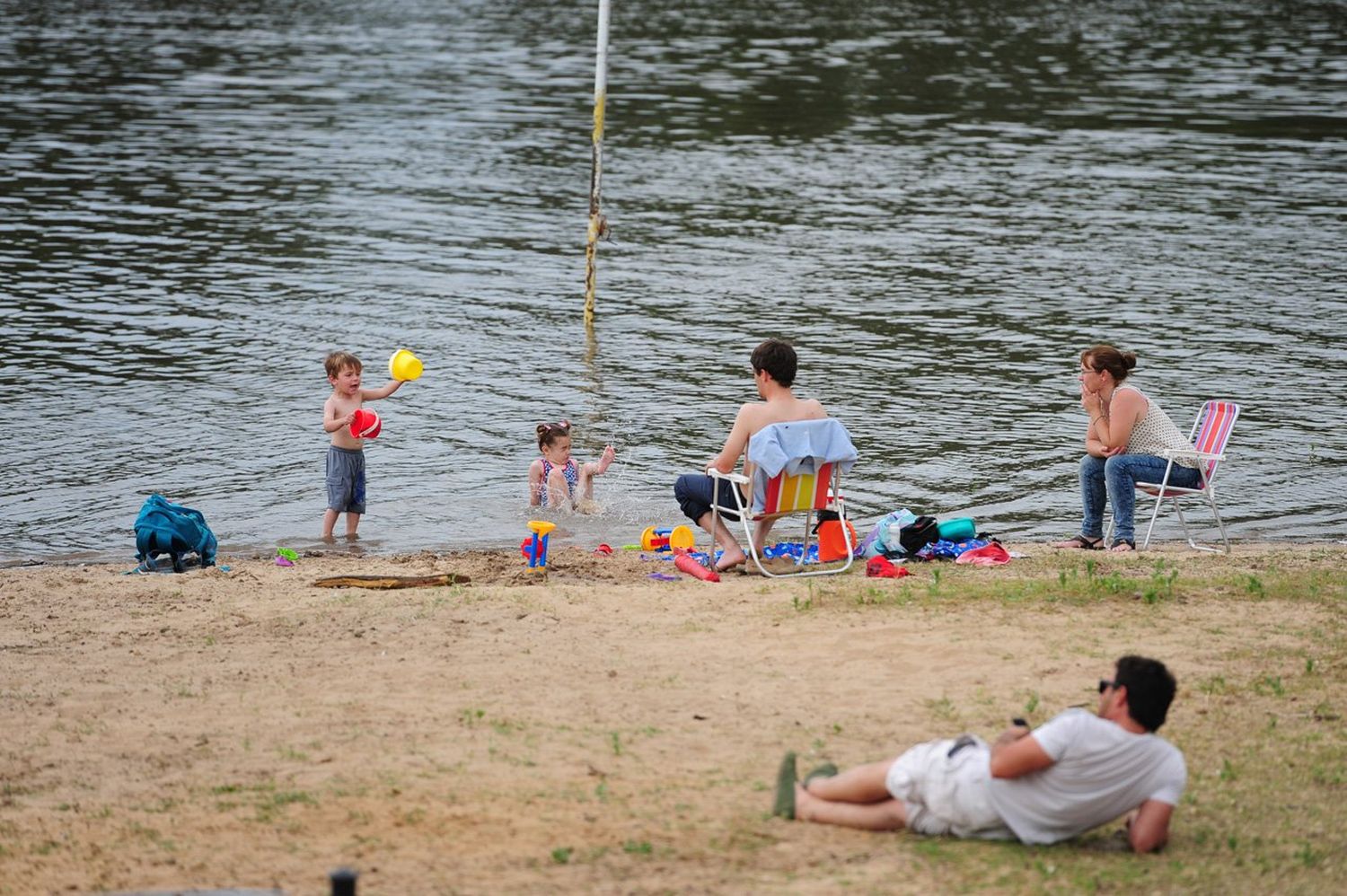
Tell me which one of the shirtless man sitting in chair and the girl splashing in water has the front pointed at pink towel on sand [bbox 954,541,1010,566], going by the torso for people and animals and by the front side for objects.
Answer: the girl splashing in water

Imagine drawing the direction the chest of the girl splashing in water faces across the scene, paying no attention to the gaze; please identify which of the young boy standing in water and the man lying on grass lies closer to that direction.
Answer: the man lying on grass

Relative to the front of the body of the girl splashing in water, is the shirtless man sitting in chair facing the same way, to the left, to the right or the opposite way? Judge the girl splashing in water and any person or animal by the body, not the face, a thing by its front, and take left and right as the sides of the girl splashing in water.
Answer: the opposite way

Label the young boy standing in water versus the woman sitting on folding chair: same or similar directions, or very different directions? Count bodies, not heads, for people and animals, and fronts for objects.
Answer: very different directions

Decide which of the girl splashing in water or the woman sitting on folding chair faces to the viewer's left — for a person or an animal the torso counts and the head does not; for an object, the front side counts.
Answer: the woman sitting on folding chair

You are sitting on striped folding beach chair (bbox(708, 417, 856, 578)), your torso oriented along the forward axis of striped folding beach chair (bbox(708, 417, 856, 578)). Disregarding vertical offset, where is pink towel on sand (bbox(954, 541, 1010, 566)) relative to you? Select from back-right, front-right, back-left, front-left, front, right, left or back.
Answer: back-right

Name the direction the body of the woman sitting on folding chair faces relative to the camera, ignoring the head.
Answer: to the viewer's left

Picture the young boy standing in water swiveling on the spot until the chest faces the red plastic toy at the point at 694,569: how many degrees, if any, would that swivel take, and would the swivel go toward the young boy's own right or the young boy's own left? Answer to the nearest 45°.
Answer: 0° — they already face it

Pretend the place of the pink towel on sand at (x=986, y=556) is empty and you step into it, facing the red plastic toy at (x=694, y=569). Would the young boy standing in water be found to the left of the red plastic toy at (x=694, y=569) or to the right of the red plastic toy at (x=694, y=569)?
right

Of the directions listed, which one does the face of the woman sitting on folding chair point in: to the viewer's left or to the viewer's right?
to the viewer's left

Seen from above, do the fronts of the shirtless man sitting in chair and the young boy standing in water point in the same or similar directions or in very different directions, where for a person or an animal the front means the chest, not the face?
very different directions

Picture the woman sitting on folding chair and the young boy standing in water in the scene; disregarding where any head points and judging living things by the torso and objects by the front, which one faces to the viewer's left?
the woman sitting on folding chair

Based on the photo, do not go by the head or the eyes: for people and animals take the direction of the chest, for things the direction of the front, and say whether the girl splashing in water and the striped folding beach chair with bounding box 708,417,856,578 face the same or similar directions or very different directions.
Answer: very different directions

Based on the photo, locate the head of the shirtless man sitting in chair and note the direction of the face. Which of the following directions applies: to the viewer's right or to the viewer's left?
to the viewer's left
